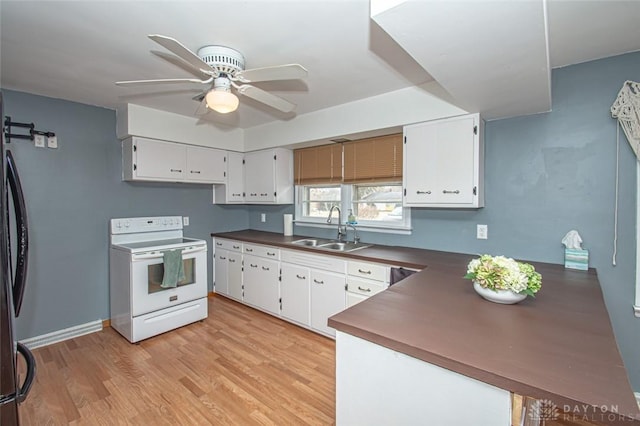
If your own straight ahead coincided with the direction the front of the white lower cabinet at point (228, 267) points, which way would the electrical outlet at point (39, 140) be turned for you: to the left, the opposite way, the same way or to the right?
to the left

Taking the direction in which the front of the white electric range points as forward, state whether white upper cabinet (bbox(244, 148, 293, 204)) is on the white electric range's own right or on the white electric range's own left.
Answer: on the white electric range's own left

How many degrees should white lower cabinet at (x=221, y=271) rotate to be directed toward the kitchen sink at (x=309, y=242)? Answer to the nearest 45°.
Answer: approximately 90° to its left

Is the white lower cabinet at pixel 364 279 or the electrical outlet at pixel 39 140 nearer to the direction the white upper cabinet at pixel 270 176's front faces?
the electrical outlet

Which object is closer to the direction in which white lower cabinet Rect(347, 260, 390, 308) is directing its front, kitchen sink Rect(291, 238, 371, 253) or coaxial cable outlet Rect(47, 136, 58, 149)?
the coaxial cable outlet

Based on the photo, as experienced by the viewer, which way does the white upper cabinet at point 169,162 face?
facing the viewer and to the right of the viewer

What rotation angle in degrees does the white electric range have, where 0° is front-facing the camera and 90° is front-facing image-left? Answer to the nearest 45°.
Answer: approximately 315°

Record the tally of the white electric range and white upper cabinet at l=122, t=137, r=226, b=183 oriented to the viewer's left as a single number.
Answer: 0

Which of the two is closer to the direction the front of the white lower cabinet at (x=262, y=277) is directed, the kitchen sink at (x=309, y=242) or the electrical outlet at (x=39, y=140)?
the electrical outlet

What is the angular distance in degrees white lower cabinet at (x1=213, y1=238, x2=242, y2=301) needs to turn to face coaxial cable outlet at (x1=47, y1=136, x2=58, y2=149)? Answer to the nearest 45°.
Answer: approximately 45° to its right

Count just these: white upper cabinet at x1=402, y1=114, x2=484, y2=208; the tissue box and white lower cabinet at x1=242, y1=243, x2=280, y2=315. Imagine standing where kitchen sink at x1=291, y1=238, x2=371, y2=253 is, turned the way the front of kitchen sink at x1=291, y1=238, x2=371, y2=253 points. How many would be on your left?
2
